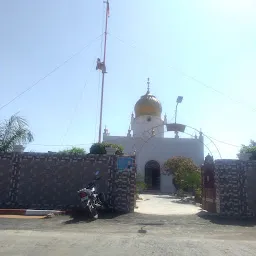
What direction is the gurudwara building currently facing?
toward the camera

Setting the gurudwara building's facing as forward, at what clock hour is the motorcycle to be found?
The motorcycle is roughly at 12 o'clock from the gurudwara building.

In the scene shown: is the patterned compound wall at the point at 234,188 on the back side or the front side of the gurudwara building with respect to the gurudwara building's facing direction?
on the front side

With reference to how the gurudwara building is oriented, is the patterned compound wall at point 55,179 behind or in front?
in front

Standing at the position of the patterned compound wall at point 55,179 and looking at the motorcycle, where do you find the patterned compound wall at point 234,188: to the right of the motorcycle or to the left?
left

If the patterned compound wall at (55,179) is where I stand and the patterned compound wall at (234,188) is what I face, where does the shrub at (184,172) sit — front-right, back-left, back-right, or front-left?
front-left

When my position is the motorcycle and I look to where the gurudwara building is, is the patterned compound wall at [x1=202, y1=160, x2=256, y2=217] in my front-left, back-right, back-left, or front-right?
front-right

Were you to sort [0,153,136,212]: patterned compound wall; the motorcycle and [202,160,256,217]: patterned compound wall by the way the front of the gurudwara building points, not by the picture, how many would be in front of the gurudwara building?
3

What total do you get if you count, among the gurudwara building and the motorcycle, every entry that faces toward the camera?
1
